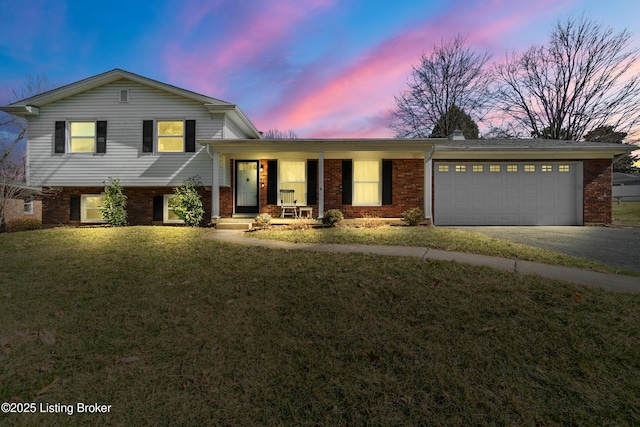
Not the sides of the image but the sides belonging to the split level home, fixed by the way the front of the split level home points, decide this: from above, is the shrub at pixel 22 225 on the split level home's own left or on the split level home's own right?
on the split level home's own right

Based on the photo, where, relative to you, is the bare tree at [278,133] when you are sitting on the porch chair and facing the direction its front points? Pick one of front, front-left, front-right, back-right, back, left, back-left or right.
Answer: back

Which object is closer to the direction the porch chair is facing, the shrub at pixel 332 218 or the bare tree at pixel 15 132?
the shrub

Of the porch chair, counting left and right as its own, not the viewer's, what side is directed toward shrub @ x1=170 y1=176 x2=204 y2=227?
right

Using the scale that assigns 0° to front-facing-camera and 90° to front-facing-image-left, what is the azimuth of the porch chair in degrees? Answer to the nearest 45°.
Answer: approximately 0°

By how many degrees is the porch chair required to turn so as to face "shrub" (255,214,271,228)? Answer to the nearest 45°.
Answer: approximately 45° to its right

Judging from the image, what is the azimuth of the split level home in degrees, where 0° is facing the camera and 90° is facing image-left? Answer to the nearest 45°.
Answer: approximately 0°
